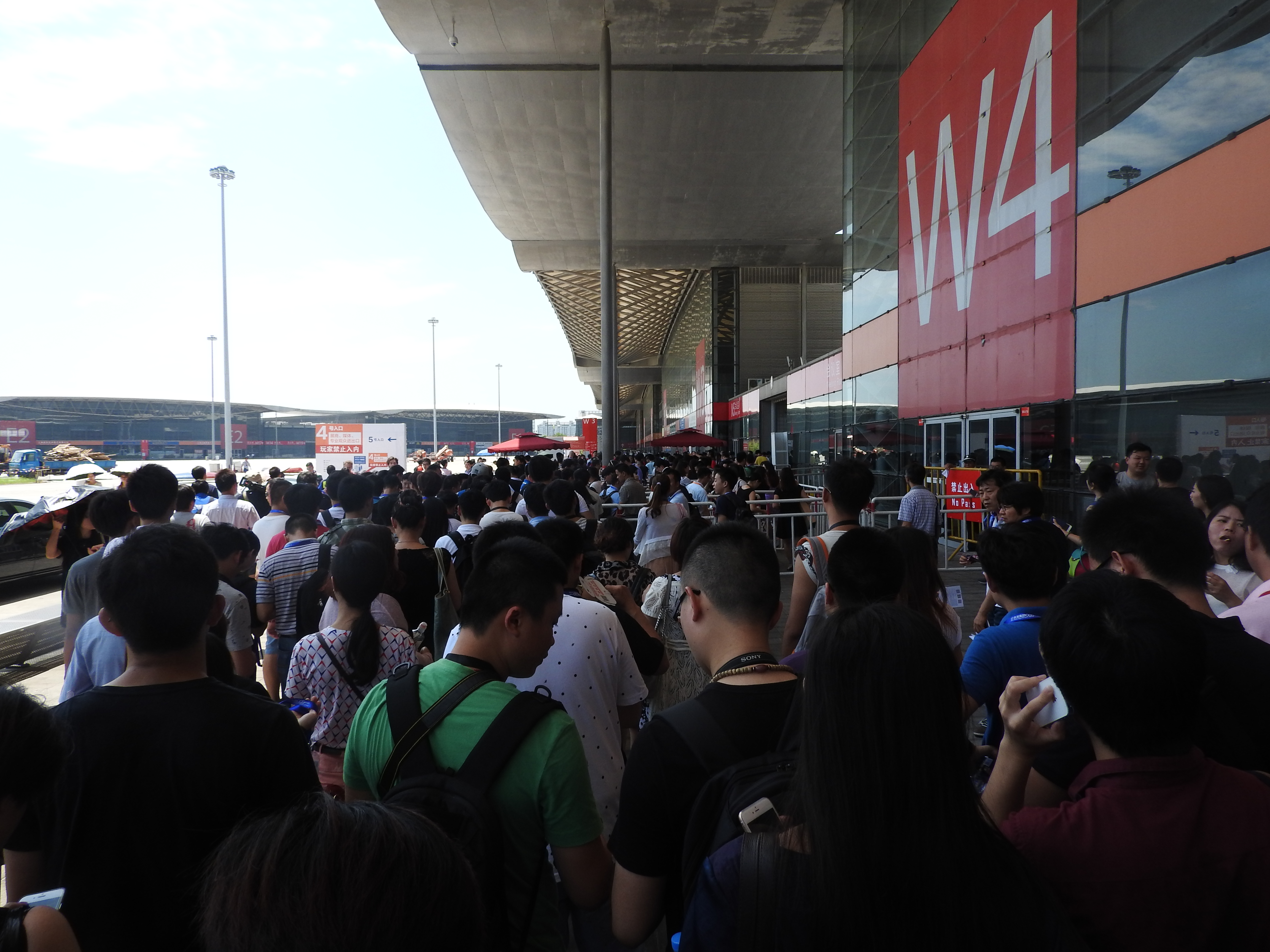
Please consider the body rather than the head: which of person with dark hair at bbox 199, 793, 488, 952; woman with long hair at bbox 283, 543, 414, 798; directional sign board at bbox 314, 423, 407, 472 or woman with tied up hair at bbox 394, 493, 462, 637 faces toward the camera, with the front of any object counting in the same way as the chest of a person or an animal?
the directional sign board

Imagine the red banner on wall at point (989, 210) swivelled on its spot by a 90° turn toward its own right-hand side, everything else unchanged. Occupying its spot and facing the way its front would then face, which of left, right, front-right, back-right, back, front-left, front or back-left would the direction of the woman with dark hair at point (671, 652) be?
back-left

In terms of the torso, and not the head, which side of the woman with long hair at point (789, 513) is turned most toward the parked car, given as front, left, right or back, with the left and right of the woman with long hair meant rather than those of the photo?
left

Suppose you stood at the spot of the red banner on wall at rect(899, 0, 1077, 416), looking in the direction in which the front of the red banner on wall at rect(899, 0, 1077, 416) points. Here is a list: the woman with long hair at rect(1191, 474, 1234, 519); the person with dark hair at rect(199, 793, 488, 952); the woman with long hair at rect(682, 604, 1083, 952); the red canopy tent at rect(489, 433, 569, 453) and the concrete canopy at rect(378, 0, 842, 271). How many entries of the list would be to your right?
2

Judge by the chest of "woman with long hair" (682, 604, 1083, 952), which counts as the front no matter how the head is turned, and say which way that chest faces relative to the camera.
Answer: away from the camera

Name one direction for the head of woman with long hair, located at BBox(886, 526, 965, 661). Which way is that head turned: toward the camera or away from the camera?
away from the camera

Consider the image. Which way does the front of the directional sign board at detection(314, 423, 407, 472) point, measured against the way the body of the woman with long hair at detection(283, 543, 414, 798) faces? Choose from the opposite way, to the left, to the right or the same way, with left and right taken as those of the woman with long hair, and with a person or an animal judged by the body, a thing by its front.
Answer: the opposite way

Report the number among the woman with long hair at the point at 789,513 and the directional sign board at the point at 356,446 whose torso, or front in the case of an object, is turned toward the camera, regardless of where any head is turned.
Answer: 1

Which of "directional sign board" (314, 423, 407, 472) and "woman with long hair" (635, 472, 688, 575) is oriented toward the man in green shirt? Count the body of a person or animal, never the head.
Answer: the directional sign board

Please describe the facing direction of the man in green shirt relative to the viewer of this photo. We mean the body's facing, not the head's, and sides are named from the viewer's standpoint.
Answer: facing away from the viewer and to the right of the viewer

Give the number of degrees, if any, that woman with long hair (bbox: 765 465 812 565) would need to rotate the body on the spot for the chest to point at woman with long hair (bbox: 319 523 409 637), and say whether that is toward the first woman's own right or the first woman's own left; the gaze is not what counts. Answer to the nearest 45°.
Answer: approximately 180°

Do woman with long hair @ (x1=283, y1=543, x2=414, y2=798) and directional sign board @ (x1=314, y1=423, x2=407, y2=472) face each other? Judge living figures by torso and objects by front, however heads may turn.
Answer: yes

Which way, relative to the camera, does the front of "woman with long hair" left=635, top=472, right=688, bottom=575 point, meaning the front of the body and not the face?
away from the camera

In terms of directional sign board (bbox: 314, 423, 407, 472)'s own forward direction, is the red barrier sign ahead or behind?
ahead

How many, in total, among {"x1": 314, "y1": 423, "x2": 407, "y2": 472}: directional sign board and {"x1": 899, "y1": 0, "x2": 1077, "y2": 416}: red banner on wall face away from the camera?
0

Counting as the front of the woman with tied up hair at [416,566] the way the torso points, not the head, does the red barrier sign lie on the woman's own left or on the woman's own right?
on the woman's own right

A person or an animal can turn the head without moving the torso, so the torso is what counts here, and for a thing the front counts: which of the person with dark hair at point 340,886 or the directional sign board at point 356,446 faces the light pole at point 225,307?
the person with dark hair
